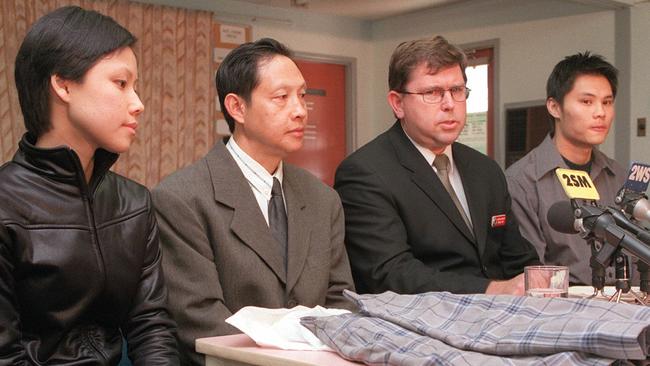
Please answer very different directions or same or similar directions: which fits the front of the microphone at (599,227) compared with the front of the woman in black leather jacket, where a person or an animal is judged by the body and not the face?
very different directions

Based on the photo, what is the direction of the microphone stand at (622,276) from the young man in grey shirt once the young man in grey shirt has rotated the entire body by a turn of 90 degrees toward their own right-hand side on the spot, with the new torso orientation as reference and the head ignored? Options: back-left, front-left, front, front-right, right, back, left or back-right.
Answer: front-left

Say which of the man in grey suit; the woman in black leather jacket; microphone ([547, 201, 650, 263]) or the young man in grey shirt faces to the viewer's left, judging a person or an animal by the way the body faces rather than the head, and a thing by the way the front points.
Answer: the microphone

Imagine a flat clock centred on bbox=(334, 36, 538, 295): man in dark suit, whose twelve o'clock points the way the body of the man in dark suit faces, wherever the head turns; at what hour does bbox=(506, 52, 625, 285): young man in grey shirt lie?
The young man in grey shirt is roughly at 9 o'clock from the man in dark suit.

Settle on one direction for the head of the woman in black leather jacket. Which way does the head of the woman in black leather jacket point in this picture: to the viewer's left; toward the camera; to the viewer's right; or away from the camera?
to the viewer's right

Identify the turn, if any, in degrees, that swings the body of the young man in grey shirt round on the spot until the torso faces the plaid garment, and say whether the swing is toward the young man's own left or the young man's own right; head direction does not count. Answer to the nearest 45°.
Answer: approximately 45° to the young man's own right

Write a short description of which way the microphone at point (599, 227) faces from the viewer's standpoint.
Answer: facing to the left of the viewer

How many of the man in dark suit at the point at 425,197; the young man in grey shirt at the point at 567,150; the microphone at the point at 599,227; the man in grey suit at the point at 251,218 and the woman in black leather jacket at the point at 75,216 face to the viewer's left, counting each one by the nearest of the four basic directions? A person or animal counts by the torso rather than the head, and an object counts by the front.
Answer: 1

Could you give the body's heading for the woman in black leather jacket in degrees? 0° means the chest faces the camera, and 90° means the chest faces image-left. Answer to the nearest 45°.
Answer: approximately 315°

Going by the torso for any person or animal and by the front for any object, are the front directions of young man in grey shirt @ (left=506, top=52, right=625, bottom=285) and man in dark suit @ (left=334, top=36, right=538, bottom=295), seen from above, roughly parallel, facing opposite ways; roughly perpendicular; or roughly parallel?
roughly parallel

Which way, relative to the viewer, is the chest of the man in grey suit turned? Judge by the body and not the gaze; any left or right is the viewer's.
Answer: facing the viewer and to the right of the viewer
